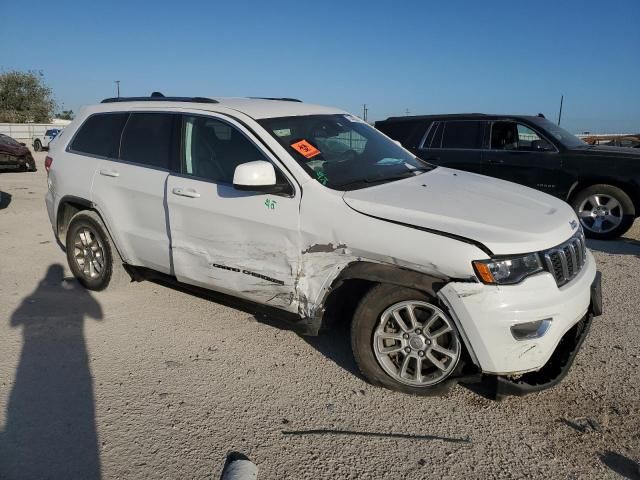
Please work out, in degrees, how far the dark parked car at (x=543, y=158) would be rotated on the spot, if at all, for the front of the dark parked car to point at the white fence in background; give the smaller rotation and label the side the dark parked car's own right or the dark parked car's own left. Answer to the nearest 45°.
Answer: approximately 135° to the dark parked car's own left

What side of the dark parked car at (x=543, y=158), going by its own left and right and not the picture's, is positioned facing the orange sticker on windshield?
right

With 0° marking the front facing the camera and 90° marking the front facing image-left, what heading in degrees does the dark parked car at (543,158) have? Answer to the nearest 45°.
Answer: approximately 270°

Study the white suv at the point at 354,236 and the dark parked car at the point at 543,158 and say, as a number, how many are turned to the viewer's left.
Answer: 0

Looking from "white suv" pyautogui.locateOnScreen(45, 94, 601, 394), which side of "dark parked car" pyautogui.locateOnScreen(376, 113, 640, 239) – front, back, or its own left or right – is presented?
right

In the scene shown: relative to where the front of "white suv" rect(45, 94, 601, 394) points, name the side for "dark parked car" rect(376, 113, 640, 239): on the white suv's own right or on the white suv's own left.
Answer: on the white suv's own left

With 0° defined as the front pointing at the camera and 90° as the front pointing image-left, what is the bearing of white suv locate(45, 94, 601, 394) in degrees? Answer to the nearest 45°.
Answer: approximately 315°

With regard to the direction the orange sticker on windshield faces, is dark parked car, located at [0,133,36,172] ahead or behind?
behind

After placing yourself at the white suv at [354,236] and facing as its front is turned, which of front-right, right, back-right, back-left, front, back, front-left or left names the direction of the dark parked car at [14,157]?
back

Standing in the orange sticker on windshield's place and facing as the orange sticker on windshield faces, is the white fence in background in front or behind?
behind

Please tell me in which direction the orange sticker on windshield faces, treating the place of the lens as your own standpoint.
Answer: facing the viewer and to the right of the viewer

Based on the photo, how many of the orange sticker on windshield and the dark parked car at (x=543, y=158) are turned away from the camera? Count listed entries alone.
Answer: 0

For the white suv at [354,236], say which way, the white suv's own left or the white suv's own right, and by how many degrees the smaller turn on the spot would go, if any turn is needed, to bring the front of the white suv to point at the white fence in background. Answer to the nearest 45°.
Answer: approximately 180°

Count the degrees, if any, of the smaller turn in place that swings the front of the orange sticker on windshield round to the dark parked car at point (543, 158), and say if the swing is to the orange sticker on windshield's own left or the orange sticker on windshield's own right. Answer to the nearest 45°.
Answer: approximately 90° to the orange sticker on windshield's own left
